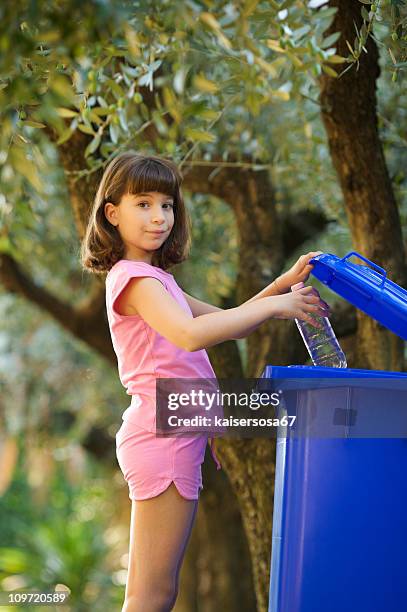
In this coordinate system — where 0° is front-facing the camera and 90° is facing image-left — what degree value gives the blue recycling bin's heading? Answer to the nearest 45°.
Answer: approximately 90°

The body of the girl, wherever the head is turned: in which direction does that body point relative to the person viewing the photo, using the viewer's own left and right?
facing to the right of the viewer

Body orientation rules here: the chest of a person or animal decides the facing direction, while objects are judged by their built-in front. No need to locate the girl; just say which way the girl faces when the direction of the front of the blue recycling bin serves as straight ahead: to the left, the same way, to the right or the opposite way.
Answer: the opposite way

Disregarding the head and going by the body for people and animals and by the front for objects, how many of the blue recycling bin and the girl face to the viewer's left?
1

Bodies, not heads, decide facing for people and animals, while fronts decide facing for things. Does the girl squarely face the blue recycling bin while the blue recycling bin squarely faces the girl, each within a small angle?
yes
